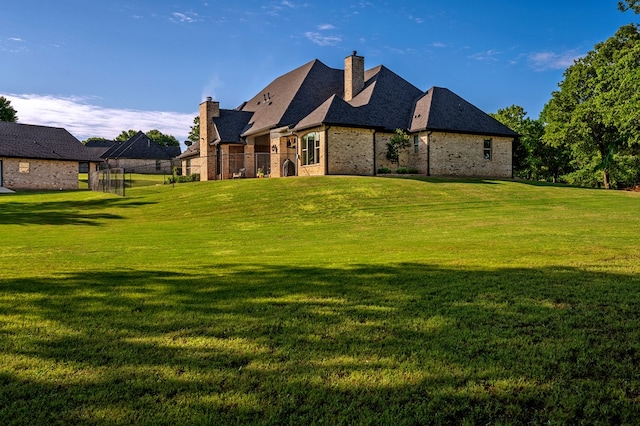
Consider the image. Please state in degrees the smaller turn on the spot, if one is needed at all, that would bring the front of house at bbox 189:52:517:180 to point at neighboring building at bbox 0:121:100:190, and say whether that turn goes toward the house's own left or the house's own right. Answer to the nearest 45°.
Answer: approximately 135° to the house's own left

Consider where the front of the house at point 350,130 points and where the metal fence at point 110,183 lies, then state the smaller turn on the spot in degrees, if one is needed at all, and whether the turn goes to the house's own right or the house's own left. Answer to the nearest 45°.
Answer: approximately 135° to the house's own left

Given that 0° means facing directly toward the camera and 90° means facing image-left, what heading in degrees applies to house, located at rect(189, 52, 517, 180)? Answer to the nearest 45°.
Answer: approximately 225°
